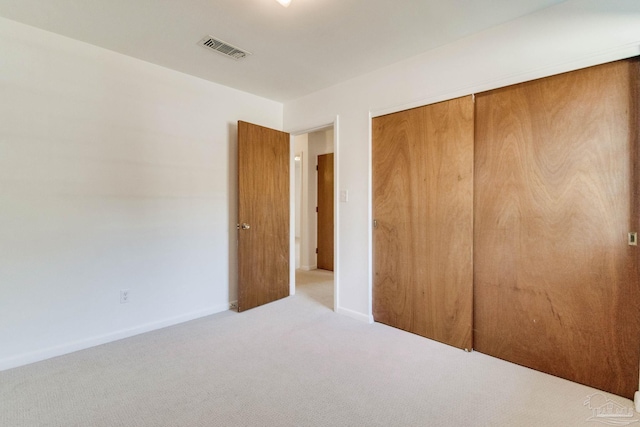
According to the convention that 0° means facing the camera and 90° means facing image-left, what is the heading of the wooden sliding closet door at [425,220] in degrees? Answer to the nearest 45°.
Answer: approximately 45°

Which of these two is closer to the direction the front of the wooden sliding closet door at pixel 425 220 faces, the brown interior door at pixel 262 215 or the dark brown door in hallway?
the brown interior door

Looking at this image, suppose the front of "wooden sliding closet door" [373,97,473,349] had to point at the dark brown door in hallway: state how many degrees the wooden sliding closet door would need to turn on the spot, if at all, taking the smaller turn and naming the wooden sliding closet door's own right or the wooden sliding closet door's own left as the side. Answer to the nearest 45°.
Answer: approximately 90° to the wooden sliding closet door's own right

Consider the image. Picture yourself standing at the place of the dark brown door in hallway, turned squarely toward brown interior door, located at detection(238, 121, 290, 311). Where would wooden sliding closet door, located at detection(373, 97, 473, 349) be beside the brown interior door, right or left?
left

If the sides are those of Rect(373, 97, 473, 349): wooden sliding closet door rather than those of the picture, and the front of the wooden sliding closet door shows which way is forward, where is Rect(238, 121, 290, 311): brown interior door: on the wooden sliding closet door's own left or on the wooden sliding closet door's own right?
on the wooden sliding closet door's own right

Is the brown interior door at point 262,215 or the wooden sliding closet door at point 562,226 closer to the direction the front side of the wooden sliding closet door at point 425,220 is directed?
the brown interior door

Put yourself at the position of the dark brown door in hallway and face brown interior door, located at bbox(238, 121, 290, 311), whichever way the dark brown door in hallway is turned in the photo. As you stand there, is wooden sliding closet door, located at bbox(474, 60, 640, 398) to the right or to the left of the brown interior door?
left
